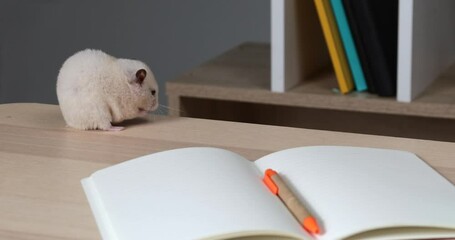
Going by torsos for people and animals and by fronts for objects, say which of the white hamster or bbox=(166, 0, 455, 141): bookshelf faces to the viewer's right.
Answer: the white hamster

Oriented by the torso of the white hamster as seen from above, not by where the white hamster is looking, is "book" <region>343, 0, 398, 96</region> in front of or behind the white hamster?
in front

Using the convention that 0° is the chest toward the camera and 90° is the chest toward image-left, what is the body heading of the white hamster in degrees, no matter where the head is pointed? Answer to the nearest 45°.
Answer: approximately 270°

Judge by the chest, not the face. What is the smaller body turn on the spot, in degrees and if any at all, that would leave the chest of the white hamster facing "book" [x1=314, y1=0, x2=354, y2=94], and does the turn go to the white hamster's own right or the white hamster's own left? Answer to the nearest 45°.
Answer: approximately 45° to the white hamster's own left

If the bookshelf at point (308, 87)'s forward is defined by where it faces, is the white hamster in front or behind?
in front

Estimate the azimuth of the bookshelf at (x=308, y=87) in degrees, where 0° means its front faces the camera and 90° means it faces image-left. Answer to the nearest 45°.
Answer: approximately 45°
